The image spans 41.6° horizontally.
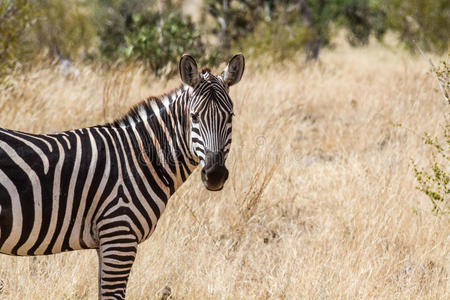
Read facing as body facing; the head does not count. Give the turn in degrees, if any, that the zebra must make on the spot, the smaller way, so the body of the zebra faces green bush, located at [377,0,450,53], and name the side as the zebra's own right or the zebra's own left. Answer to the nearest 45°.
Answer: approximately 45° to the zebra's own left

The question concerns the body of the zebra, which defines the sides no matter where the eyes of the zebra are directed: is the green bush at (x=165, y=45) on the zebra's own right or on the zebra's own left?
on the zebra's own left

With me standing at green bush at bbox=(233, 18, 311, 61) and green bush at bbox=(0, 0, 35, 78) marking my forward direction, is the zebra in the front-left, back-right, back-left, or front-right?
front-left

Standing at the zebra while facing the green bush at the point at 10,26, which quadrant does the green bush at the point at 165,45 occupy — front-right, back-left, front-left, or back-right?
front-right

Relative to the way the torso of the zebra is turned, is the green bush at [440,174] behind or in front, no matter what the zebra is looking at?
in front

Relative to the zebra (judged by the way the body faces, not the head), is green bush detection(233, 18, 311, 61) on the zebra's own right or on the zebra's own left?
on the zebra's own left

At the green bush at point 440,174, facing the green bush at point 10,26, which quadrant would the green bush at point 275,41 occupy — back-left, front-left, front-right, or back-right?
front-right

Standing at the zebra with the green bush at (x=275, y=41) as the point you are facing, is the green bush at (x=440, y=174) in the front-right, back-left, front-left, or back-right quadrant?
front-right

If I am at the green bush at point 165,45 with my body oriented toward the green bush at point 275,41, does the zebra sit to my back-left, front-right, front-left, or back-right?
back-right

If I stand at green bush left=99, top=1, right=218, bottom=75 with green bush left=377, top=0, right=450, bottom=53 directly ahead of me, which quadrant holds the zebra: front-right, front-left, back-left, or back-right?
back-right

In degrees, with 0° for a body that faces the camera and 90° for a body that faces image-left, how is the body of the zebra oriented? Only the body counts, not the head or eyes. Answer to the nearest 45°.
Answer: approximately 270°
